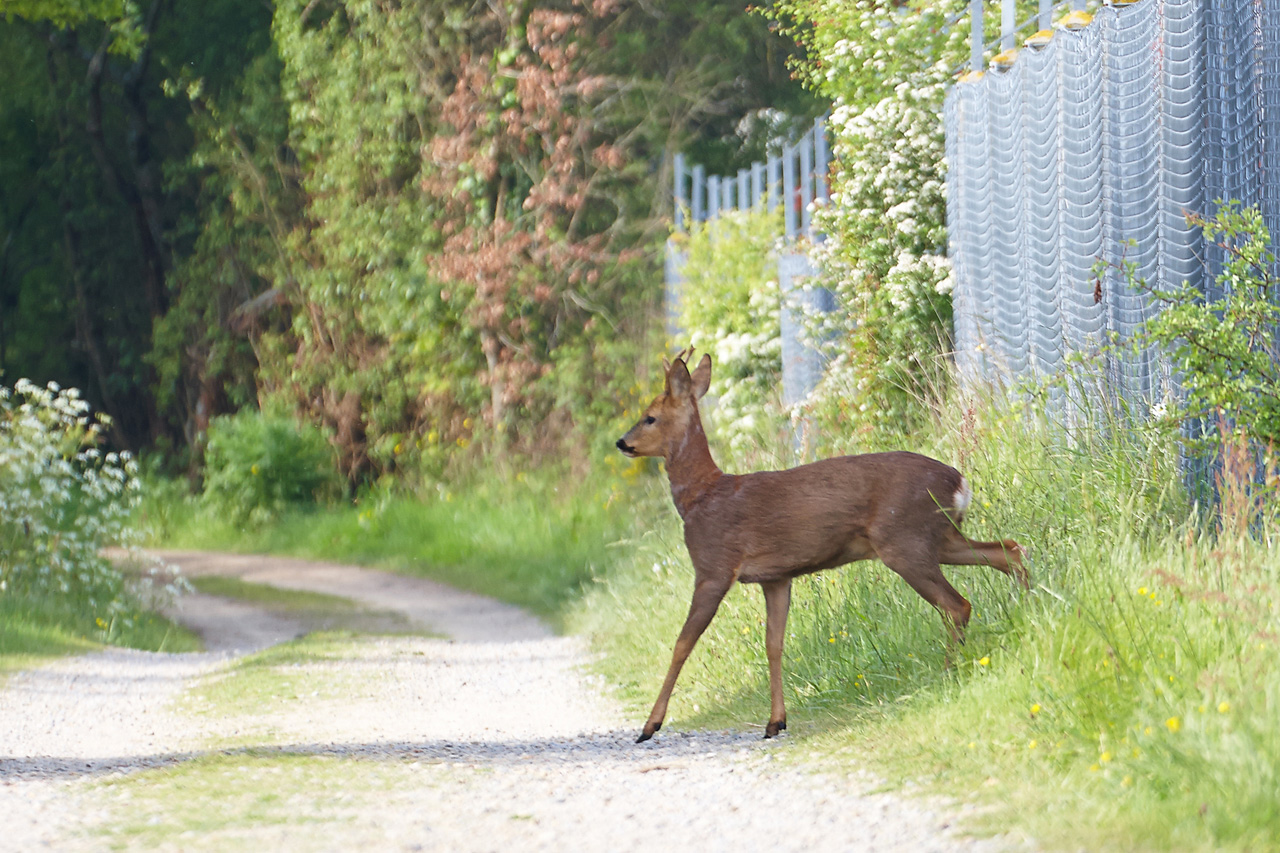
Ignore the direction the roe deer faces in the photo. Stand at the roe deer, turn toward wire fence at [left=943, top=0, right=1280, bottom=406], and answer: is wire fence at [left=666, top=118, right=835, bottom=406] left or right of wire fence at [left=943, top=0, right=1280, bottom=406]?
left

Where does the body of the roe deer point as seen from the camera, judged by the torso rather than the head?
to the viewer's left
